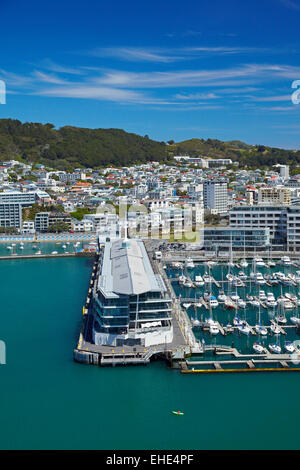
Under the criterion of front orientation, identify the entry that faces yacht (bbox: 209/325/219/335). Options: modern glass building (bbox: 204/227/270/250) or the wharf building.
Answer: the modern glass building

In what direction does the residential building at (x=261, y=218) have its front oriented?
toward the camera

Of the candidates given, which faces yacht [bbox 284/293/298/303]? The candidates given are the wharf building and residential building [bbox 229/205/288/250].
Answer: the residential building

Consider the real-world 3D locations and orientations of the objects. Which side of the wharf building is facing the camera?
front

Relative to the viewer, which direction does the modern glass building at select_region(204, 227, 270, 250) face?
toward the camera

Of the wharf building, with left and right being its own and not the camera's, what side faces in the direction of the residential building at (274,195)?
back

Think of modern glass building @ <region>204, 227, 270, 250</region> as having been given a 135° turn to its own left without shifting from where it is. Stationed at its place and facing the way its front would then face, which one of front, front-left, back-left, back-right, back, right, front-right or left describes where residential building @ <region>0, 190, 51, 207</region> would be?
left

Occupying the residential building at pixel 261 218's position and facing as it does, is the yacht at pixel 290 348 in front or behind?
in front

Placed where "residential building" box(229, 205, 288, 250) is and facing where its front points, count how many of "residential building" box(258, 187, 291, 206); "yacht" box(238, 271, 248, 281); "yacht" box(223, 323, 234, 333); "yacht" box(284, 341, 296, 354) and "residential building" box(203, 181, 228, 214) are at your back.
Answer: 2

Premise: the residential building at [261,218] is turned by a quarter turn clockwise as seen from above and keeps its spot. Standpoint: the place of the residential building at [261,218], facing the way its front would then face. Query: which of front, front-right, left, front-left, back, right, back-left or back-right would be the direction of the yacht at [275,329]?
left

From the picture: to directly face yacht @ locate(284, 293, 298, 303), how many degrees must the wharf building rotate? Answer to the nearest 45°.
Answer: approximately 135° to its left

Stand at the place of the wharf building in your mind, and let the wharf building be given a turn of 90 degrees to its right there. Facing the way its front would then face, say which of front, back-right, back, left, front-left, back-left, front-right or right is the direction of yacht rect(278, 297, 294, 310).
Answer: back-right

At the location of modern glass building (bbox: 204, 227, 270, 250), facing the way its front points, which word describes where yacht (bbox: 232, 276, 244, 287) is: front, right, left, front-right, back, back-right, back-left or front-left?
front

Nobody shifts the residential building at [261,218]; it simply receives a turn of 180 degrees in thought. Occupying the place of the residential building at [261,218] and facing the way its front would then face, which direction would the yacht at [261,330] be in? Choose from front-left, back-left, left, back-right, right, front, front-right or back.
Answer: back

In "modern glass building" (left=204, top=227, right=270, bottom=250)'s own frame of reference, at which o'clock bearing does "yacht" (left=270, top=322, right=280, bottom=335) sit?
The yacht is roughly at 12 o'clock from the modern glass building.

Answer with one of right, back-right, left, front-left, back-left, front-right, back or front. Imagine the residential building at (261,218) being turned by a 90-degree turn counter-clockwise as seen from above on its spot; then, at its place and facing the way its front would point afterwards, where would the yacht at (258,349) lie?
right
